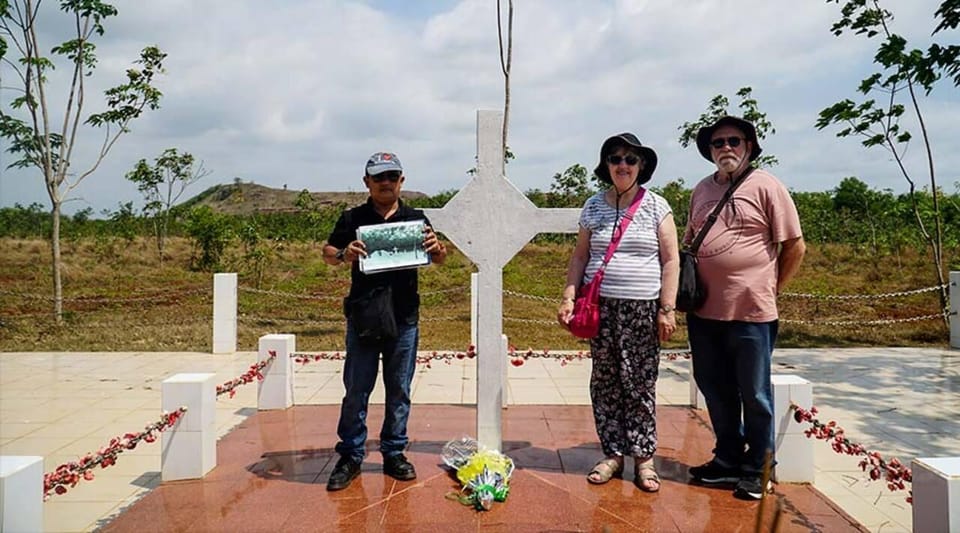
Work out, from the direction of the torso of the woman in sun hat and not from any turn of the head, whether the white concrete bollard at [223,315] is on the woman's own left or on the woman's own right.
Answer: on the woman's own right

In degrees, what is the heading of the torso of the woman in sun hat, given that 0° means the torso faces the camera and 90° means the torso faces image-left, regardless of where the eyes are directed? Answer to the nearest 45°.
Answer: approximately 0°

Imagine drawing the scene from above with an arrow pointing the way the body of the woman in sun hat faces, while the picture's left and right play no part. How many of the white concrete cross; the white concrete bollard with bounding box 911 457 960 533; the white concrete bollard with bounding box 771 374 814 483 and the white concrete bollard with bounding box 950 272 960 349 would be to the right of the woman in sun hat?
1

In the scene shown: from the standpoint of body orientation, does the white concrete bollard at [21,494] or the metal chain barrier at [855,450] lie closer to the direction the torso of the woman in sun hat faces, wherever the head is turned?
the white concrete bollard

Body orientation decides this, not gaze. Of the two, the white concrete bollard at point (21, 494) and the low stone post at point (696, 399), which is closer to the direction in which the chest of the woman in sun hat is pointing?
the white concrete bollard

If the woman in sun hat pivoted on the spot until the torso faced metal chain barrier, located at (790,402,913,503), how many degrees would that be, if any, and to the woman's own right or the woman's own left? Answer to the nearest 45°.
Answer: approximately 90° to the woman's own left

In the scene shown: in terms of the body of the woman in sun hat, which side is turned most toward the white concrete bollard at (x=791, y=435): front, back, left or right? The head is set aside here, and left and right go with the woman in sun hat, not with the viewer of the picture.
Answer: left

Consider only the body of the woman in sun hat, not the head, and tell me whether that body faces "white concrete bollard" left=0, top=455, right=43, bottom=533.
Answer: no

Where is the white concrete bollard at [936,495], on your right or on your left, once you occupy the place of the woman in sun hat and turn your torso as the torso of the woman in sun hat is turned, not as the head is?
on your left

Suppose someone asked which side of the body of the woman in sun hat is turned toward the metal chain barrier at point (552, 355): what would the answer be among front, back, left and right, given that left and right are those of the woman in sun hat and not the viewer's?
back

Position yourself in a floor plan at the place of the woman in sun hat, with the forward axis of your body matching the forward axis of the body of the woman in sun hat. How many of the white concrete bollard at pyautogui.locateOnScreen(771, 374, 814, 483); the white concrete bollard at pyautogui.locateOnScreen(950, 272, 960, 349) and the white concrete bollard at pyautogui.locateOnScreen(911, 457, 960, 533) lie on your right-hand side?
0

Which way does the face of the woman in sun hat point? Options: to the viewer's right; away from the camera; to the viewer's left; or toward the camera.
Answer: toward the camera

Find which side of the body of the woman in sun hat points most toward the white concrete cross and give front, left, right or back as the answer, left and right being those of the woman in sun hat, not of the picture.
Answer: right

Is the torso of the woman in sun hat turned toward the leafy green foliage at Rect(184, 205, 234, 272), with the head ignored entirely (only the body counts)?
no

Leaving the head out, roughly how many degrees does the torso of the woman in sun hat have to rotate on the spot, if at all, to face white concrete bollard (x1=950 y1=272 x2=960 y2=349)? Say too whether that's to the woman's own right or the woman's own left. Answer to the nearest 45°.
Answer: approximately 135° to the woman's own left

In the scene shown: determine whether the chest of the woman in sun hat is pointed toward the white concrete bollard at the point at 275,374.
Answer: no
